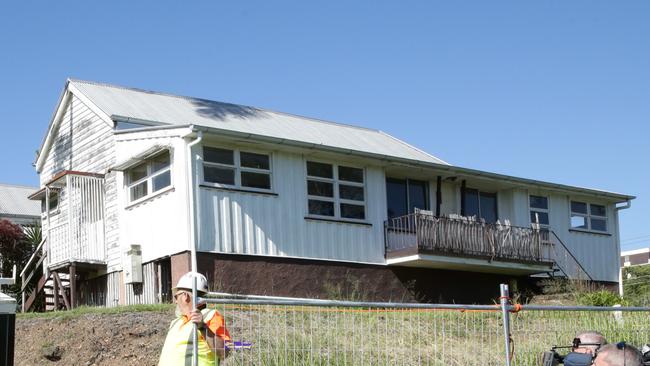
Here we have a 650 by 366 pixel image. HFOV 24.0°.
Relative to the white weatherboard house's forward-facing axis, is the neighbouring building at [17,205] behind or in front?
behind

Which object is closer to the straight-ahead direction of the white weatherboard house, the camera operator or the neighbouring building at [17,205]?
the camera operator

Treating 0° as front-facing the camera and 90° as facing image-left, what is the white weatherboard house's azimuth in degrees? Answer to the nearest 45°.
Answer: approximately 315°

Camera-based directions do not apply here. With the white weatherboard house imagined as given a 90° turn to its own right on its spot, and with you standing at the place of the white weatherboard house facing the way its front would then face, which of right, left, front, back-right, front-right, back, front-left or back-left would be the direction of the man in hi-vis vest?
front-left

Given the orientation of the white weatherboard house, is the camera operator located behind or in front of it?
in front

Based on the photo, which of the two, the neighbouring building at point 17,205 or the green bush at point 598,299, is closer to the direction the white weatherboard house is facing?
the green bush

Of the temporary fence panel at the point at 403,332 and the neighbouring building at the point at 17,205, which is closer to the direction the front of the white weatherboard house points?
the temporary fence panel
